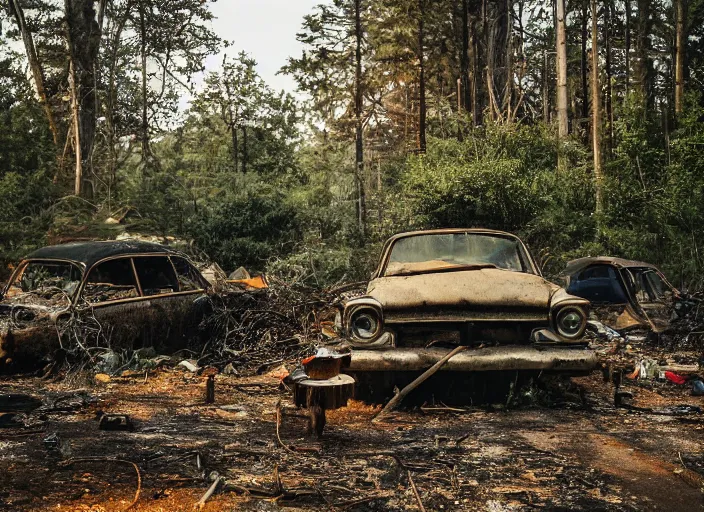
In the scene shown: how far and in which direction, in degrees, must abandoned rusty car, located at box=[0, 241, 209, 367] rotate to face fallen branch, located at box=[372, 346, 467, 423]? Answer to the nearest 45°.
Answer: approximately 90° to its left

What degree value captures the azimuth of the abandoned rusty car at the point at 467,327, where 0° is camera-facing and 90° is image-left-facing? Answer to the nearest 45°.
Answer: approximately 0°

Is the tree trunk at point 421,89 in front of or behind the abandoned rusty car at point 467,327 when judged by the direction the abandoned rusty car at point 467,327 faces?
behind

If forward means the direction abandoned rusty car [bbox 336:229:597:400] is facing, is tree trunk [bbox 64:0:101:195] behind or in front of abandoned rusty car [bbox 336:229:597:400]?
behind

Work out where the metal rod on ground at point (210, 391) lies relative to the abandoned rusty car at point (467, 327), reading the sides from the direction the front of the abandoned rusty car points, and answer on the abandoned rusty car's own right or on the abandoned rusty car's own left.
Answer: on the abandoned rusty car's own right

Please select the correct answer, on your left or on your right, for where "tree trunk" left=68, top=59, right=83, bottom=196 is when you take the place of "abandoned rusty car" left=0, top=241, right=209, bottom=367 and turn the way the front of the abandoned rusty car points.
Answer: on your right

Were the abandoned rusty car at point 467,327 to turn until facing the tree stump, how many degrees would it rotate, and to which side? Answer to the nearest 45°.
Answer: approximately 45° to its right

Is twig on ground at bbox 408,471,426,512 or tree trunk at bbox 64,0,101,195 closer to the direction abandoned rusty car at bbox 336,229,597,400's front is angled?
the twig on ground

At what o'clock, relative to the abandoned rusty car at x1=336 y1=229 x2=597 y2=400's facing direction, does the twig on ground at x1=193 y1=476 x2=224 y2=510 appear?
The twig on ground is roughly at 1 o'clock from the abandoned rusty car.

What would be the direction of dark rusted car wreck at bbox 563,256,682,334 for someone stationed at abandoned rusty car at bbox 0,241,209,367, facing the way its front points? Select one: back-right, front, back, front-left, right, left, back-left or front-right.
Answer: back-left

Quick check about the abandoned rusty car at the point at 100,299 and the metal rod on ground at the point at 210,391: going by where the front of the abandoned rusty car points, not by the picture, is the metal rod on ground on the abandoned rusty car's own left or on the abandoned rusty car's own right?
on the abandoned rusty car's own left

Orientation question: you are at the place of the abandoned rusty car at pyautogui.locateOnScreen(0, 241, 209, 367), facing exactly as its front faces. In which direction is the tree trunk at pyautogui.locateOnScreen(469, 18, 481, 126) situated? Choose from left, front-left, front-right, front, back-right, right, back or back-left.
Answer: back

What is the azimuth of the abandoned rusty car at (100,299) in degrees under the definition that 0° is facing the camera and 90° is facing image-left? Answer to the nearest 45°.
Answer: approximately 45°

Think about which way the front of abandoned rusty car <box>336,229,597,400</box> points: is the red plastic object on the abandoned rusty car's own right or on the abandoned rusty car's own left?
on the abandoned rusty car's own left

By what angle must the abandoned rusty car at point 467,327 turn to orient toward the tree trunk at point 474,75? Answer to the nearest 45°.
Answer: approximately 180°
